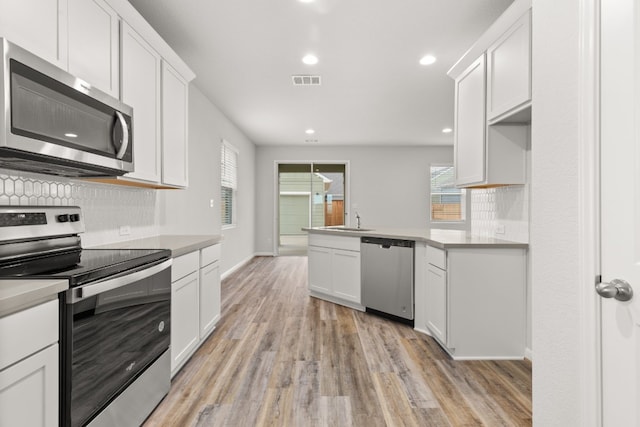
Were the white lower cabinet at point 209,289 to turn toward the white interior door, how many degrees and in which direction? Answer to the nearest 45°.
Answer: approximately 45° to its right

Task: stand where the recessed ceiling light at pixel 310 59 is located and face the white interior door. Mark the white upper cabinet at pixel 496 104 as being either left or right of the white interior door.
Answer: left

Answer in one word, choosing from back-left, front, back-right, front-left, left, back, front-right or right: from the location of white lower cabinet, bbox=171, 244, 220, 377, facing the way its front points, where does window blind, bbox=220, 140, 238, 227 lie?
back-left

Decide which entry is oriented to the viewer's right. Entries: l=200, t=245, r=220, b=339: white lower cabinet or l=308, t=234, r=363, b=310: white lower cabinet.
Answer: l=200, t=245, r=220, b=339: white lower cabinet

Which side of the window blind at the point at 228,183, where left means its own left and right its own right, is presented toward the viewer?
right

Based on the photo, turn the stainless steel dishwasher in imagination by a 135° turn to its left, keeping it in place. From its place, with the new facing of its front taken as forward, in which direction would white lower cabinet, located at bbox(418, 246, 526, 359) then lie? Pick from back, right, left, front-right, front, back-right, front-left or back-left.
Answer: front-right

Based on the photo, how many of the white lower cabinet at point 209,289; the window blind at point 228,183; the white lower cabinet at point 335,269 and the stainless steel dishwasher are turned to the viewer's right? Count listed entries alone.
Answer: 2
